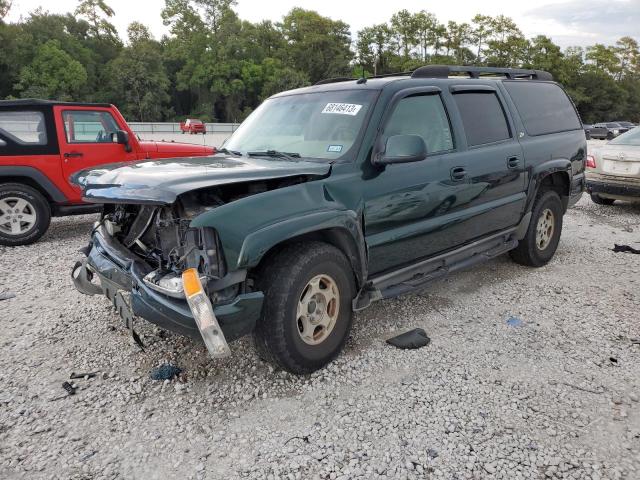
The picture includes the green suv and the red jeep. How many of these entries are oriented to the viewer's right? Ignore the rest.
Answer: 1

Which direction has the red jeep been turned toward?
to the viewer's right

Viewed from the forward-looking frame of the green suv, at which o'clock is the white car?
The white car is roughly at 6 o'clock from the green suv.

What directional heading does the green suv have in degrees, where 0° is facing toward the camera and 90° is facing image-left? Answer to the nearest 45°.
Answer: approximately 45°

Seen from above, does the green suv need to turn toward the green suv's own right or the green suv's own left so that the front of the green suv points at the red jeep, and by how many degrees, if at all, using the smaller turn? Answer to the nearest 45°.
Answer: approximately 90° to the green suv's own right

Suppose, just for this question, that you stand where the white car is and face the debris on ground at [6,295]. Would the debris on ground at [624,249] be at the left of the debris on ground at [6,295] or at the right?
left

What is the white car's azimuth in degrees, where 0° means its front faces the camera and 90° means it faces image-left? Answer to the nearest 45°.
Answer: approximately 225°
